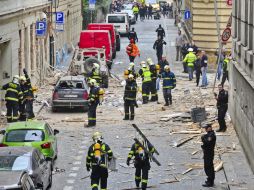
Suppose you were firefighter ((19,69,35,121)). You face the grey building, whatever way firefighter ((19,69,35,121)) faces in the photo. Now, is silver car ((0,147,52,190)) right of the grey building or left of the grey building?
right

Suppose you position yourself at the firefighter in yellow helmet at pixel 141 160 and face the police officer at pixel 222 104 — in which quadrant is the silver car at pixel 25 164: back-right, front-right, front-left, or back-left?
back-left

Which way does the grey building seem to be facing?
to the viewer's left

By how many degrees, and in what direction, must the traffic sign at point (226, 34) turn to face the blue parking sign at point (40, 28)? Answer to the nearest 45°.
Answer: approximately 90° to its right
